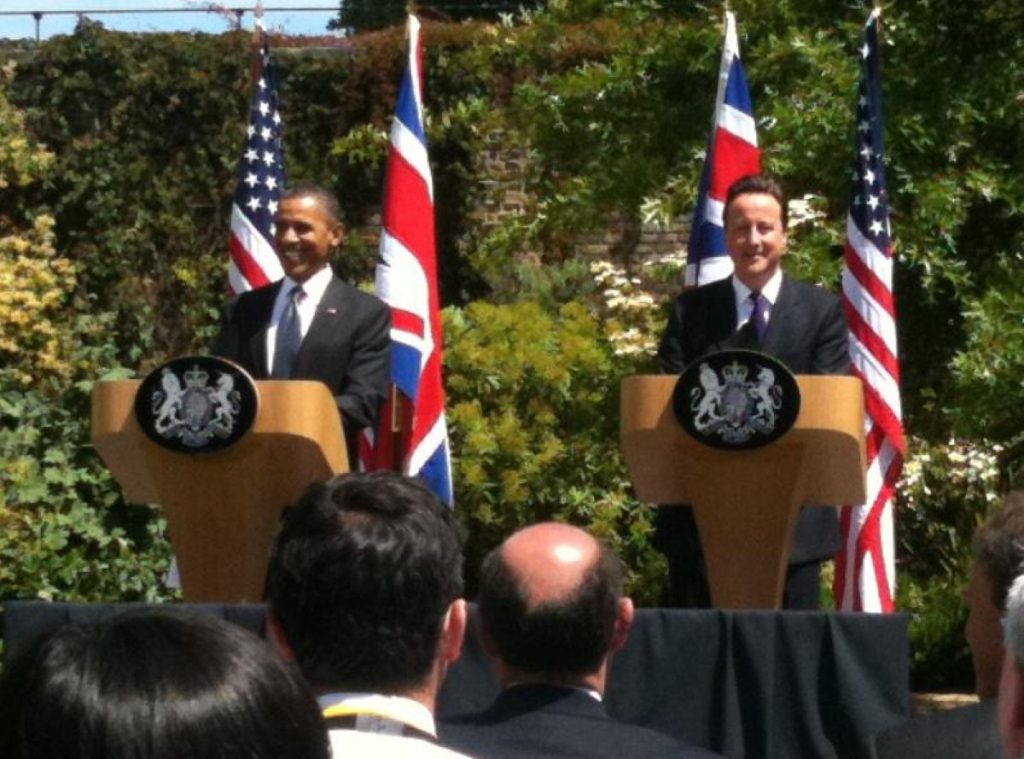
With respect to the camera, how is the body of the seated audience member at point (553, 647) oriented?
away from the camera

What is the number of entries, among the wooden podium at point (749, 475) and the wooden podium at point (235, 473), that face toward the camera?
2

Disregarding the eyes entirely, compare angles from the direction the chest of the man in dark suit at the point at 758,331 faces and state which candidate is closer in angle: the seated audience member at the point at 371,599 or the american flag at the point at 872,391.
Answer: the seated audience member

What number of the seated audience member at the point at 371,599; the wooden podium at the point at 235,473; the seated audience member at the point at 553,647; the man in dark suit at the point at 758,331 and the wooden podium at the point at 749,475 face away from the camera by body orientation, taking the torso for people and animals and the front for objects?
2

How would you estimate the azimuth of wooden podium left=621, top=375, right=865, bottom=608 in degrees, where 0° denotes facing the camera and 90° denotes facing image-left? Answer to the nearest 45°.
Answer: approximately 0°

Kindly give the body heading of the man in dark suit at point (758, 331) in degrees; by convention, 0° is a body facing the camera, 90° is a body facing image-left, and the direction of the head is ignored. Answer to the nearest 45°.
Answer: approximately 0°

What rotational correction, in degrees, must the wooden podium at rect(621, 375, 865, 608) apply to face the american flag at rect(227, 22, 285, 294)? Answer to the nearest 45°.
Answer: approximately 135° to its right
